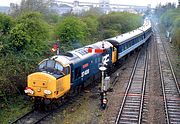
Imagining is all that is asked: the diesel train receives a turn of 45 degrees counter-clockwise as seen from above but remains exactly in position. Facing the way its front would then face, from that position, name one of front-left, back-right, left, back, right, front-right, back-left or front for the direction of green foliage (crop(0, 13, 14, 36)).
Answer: back-right

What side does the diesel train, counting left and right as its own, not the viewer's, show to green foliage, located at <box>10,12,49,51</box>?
right

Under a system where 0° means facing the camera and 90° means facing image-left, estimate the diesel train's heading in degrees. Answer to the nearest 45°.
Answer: approximately 45°

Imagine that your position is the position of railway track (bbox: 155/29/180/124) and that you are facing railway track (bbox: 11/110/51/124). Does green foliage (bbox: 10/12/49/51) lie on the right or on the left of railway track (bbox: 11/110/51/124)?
right

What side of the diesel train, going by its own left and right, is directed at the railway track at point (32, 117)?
front

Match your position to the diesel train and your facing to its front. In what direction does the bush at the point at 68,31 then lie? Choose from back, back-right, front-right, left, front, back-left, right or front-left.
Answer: back-right
